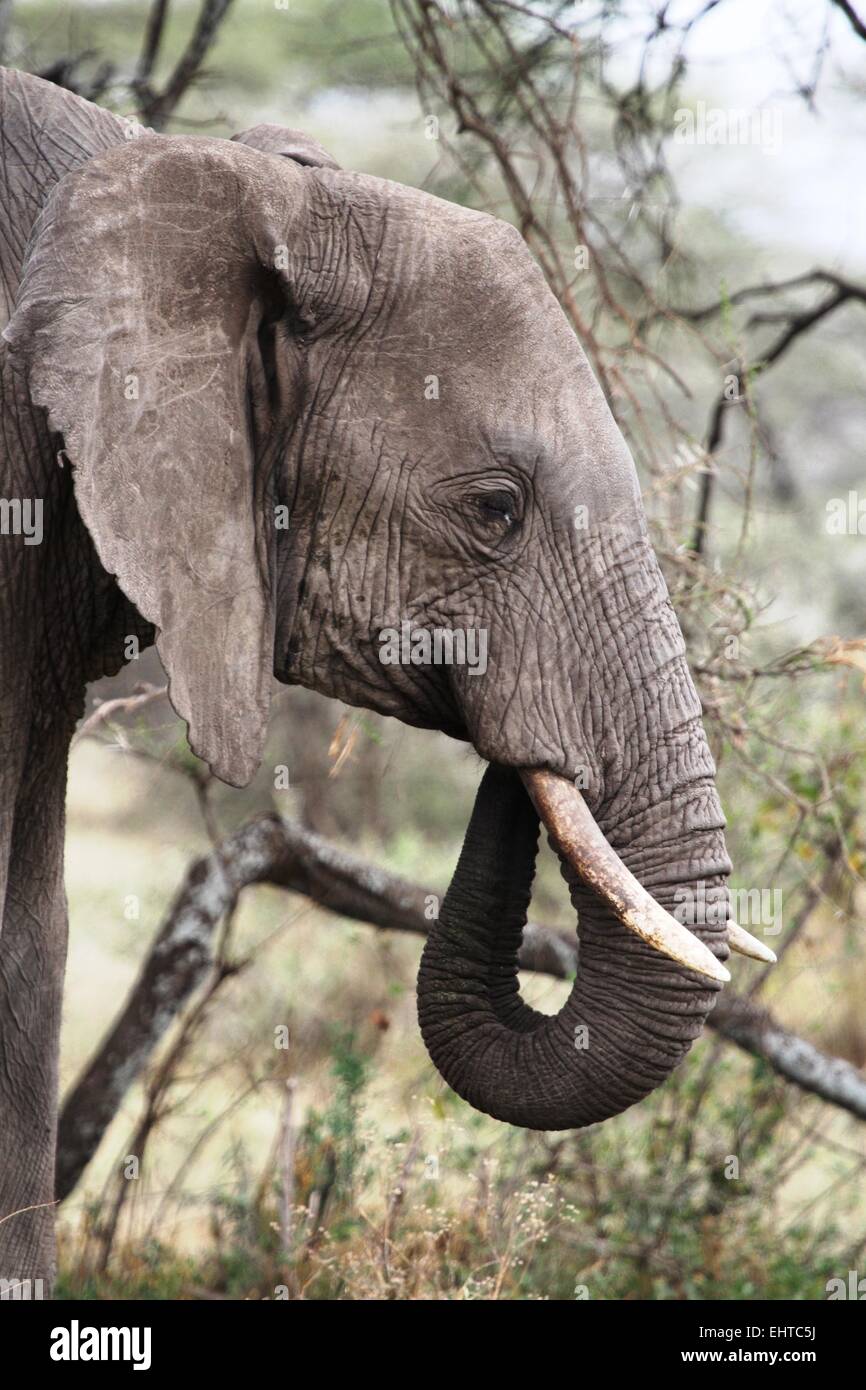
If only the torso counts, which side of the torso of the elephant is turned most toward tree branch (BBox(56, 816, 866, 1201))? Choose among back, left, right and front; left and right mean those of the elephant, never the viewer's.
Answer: left

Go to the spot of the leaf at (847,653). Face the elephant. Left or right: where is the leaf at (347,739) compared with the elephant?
right

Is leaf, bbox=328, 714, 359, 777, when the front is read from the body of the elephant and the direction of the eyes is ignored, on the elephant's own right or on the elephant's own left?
on the elephant's own left

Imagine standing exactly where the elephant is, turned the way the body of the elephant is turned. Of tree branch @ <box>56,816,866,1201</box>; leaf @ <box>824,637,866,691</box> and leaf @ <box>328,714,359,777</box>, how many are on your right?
0

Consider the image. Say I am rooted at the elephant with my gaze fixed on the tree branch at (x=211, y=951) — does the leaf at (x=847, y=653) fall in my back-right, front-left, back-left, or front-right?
front-right

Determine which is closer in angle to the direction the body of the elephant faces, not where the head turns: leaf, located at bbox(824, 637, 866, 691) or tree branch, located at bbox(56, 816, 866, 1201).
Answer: the leaf

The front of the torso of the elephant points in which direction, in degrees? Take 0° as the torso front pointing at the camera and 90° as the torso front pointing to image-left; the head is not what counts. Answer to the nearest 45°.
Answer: approximately 270°

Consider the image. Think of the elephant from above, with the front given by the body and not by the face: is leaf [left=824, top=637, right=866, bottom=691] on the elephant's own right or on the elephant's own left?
on the elephant's own left

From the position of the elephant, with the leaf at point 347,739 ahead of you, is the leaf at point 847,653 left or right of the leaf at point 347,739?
right
